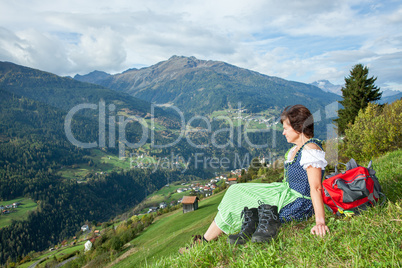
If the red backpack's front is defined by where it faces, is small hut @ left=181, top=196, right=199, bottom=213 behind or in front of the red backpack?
behind

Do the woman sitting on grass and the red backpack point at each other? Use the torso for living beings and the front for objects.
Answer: no

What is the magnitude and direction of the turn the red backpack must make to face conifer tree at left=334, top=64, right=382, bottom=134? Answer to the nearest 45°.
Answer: approximately 180°

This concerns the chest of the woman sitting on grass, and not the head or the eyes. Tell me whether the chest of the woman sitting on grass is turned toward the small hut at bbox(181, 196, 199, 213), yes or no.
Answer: no

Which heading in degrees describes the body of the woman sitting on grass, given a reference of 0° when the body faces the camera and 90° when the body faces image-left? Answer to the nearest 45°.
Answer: approximately 90°

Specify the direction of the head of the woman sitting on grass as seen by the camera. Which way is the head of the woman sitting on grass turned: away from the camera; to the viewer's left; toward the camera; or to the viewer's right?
to the viewer's left

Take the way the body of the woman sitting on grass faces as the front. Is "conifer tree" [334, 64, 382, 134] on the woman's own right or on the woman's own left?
on the woman's own right

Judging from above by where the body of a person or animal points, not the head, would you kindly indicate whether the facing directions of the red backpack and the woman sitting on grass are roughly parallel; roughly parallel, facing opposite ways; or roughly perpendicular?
roughly perpendicular

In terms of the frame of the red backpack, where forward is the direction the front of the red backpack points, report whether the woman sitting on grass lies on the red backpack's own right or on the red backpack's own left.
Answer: on the red backpack's own right

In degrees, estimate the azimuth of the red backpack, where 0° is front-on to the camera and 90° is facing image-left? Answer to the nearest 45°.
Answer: approximately 0°

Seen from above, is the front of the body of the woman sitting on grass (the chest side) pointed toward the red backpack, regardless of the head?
no

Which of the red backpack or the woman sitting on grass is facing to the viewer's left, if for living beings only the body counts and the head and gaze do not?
the woman sitting on grass
